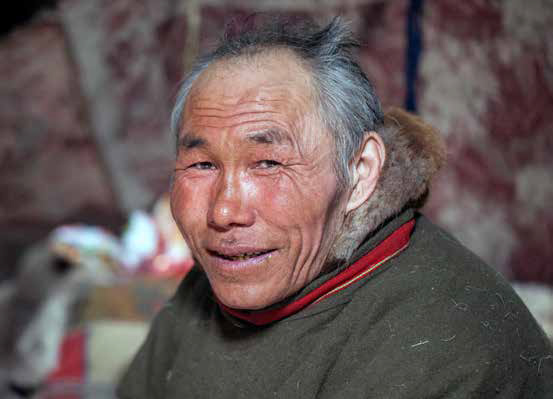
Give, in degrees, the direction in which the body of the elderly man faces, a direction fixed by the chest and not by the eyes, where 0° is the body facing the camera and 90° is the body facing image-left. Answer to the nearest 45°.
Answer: approximately 45°

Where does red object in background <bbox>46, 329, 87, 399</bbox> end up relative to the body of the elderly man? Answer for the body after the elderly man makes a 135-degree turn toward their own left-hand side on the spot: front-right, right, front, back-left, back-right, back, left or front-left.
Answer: back-left

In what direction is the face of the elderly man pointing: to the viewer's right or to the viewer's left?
to the viewer's left
